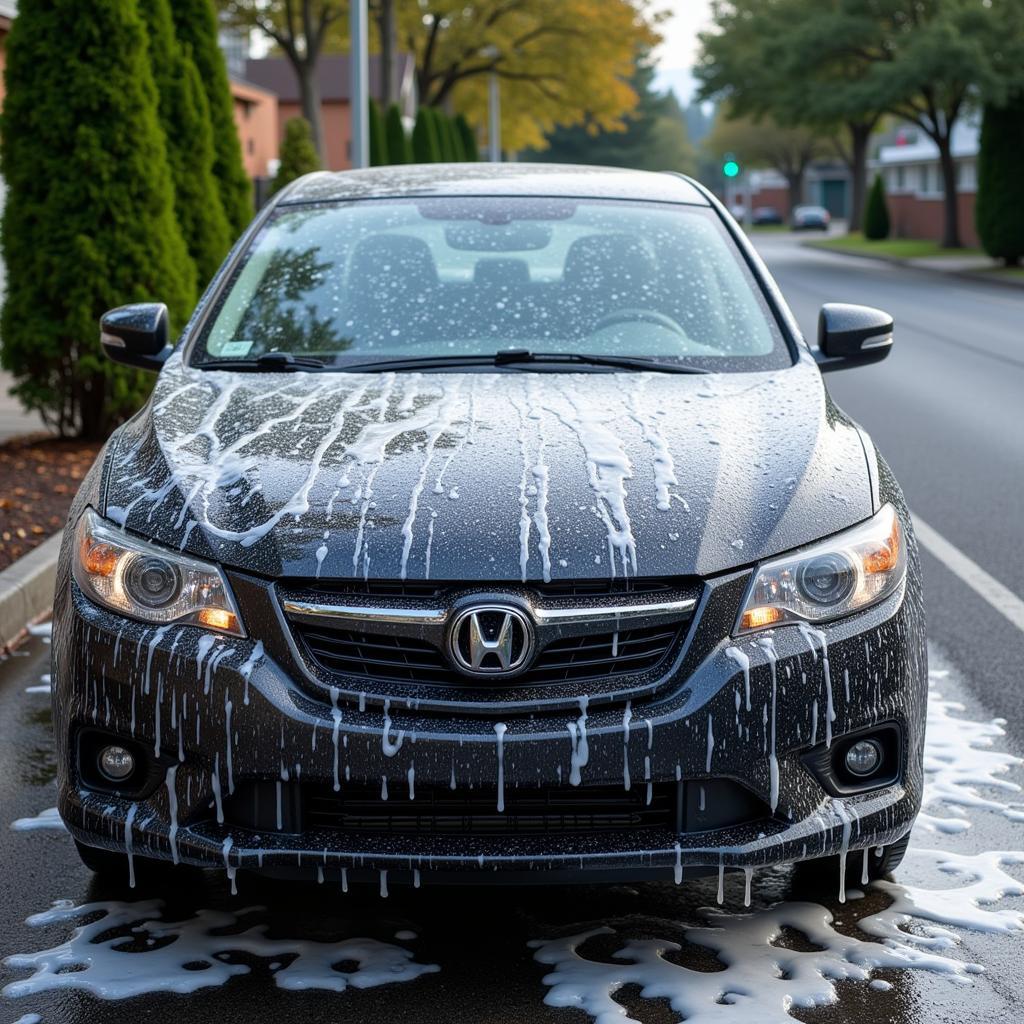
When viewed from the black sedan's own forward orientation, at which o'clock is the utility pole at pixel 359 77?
The utility pole is roughly at 6 o'clock from the black sedan.

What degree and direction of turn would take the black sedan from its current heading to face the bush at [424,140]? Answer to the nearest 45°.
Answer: approximately 180°

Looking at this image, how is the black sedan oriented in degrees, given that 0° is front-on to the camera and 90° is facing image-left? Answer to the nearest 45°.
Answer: approximately 0°

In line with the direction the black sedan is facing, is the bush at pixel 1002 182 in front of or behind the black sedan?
behind

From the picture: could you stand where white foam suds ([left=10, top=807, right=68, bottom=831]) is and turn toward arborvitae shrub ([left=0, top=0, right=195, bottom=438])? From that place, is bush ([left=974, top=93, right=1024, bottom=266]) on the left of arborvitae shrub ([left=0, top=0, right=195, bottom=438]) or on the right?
right

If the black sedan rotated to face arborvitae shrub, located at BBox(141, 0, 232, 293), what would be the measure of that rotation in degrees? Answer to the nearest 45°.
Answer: approximately 180°

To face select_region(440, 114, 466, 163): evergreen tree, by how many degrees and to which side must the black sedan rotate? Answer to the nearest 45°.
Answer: approximately 180°

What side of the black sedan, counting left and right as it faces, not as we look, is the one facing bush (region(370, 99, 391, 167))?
back

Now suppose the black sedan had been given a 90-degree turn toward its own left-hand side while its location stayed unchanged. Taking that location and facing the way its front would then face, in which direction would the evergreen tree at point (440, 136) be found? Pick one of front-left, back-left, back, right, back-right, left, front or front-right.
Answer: left

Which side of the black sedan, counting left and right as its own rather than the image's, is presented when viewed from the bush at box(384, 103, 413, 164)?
back
